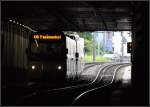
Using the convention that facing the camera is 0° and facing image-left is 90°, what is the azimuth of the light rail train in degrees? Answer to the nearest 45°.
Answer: approximately 0°
